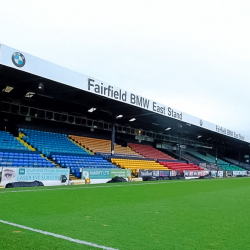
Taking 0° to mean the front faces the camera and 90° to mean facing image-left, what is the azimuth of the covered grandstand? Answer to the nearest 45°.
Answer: approximately 315°

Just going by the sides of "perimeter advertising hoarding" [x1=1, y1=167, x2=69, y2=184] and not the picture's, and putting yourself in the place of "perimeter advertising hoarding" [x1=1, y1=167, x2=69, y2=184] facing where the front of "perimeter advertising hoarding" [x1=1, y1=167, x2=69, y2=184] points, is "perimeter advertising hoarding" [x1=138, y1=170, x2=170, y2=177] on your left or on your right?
on your left

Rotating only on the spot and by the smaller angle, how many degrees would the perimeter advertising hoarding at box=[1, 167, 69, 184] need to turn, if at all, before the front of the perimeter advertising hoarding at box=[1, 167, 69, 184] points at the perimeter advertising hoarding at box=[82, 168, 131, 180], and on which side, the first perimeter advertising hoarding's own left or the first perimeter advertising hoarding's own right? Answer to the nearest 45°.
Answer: approximately 90° to the first perimeter advertising hoarding's own left

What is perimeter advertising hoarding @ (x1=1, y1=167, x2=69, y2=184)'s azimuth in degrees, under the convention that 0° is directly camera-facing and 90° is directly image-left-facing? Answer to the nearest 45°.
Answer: approximately 315°

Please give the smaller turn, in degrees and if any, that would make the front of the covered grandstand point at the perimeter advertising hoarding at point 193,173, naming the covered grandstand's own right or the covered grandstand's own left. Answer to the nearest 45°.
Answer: approximately 90° to the covered grandstand's own left
